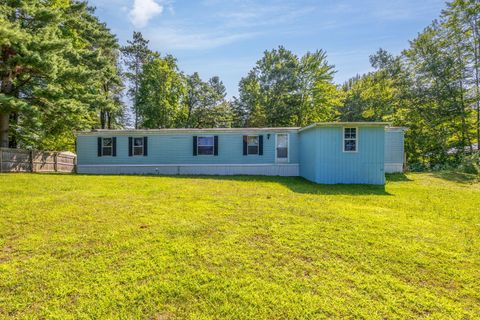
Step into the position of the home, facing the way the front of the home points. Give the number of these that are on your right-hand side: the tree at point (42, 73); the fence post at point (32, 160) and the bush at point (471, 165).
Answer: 2

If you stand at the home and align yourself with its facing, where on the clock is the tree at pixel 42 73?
The tree is roughly at 3 o'clock from the home.

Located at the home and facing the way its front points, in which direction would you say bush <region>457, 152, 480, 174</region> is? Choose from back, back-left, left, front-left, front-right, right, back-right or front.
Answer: left

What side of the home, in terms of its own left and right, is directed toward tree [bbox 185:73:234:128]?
back

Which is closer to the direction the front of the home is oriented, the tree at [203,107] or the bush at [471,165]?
the bush

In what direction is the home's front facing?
toward the camera

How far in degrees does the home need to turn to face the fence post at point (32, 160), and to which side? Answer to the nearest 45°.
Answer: approximately 90° to its right

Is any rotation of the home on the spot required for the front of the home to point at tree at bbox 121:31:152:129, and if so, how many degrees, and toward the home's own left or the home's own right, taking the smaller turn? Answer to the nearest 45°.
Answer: approximately 135° to the home's own right
